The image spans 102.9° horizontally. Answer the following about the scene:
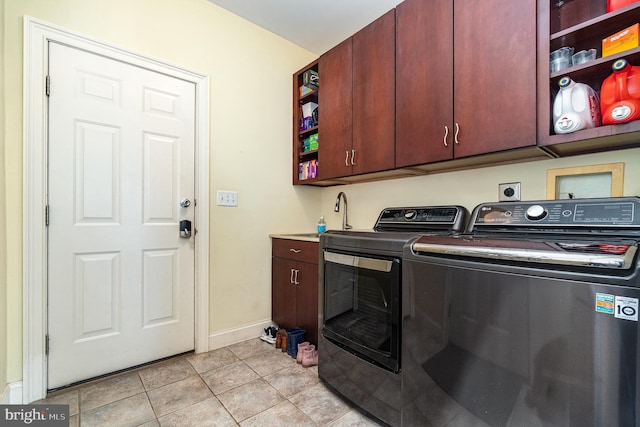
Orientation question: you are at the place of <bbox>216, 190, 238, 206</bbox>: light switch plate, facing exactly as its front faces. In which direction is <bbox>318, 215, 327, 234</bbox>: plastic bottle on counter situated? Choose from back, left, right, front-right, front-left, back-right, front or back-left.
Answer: left

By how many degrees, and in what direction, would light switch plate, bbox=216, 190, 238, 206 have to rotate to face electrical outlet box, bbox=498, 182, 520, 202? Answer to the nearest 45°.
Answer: approximately 45° to its left

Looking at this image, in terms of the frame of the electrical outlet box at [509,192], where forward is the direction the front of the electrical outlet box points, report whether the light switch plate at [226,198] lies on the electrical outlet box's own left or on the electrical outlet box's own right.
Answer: on the electrical outlet box's own right

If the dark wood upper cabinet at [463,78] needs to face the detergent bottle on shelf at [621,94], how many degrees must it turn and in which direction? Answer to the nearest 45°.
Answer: approximately 135° to its left

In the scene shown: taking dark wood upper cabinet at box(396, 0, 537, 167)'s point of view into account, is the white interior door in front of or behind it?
in front

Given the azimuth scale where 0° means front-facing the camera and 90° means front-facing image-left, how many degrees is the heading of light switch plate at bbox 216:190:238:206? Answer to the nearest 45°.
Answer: approximately 0°

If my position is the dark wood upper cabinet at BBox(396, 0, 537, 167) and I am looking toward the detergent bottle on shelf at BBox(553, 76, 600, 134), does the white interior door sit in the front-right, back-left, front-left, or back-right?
back-right

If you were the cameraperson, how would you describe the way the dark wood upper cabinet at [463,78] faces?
facing the viewer and to the left of the viewer

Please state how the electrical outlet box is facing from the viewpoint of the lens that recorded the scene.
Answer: facing the viewer

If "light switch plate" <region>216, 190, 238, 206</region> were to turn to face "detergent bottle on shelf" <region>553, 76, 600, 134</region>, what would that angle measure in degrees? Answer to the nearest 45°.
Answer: approximately 45° to its left

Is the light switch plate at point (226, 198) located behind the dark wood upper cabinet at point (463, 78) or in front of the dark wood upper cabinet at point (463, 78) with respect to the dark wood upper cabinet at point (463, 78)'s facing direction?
in front
